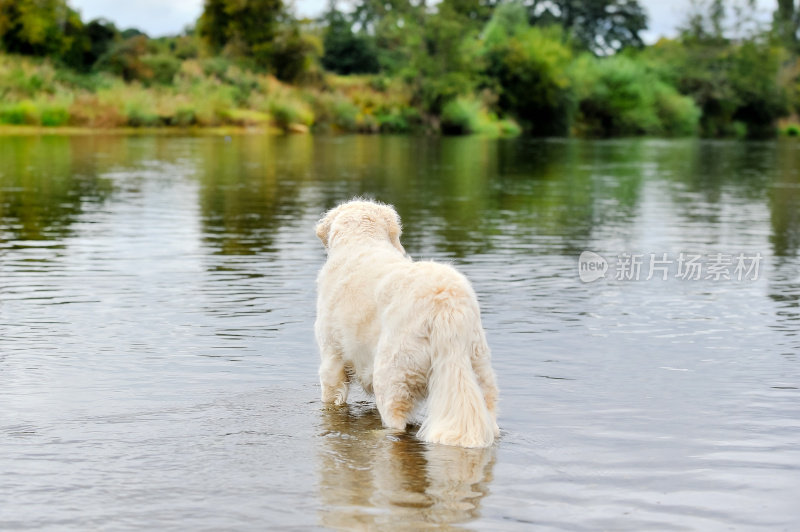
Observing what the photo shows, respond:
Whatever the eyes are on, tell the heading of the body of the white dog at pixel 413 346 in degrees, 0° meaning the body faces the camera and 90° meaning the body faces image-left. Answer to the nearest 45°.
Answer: approximately 135°
